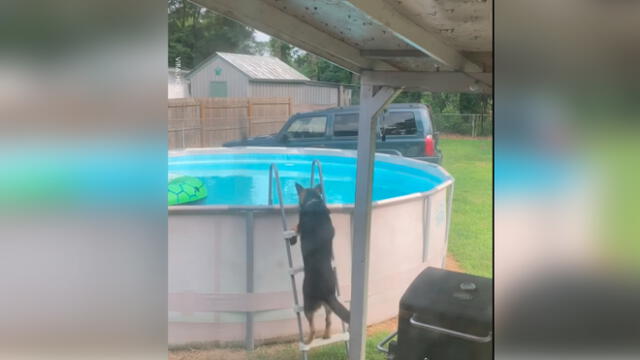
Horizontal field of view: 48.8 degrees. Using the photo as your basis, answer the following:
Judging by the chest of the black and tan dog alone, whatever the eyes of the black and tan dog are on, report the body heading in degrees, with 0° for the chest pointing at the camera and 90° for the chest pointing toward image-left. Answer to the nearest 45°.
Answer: approximately 180°

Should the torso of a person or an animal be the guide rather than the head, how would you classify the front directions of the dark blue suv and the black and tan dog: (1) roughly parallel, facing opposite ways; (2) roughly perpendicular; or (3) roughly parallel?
roughly perpendicular

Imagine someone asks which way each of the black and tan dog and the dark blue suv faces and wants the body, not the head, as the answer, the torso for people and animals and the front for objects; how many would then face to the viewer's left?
1

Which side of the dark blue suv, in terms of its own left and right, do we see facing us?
left

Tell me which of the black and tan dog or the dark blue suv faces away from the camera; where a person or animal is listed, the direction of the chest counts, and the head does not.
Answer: the black and tan dog
